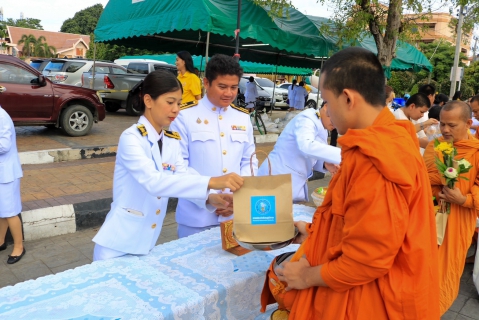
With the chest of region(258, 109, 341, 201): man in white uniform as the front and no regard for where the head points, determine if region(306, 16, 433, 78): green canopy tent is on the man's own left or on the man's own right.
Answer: on the man's own left

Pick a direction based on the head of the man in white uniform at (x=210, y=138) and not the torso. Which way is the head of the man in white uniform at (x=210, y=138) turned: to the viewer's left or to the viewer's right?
to the viewer's right

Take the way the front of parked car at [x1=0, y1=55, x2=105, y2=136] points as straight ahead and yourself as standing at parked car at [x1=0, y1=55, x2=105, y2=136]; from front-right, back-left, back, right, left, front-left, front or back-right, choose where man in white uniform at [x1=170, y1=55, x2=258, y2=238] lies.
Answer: right

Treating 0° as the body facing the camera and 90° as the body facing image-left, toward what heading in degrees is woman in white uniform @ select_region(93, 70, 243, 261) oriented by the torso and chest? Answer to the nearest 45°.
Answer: approximately 315°

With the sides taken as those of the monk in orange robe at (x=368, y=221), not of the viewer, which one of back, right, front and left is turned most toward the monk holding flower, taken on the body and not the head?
right

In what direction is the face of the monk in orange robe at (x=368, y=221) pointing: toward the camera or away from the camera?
away from the camera

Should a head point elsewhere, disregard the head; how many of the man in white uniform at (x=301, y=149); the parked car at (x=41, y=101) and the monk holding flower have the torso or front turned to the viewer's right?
2

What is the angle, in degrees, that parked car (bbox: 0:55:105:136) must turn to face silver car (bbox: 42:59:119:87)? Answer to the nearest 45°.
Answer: approximately 90° to its left

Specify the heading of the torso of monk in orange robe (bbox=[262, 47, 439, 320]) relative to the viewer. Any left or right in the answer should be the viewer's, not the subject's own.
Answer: facing to the left of the viewer

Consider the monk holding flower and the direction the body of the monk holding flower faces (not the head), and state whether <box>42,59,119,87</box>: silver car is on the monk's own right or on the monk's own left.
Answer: on the monk's own right

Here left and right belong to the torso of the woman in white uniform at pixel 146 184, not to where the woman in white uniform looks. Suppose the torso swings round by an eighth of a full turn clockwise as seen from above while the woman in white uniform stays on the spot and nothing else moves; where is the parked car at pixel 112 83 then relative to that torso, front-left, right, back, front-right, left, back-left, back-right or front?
back

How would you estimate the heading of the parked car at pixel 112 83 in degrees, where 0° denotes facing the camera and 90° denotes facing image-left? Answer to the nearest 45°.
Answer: approximately 225°

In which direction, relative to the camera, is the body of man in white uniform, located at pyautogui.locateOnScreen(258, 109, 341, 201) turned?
to the viewer's right

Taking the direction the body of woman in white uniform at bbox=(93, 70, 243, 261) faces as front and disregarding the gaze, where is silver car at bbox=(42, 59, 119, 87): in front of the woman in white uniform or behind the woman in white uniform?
behind

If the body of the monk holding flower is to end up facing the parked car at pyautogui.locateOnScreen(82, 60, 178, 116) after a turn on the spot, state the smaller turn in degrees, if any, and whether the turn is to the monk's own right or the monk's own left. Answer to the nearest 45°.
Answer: approximately 90° to the monk's own right
